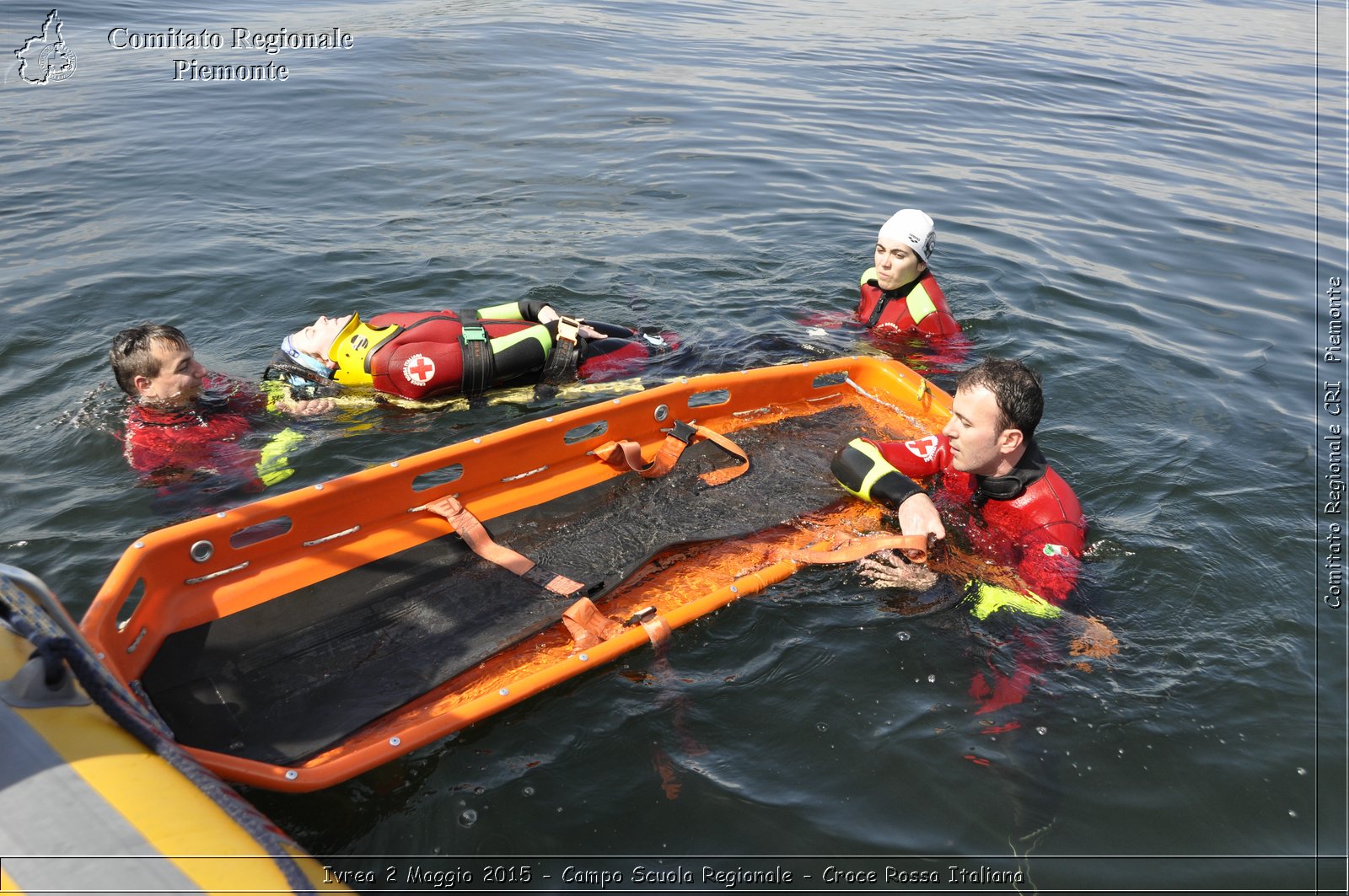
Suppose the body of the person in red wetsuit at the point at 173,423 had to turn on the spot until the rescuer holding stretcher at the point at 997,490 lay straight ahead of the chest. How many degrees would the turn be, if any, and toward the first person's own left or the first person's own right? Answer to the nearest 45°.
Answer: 0° — they already face them

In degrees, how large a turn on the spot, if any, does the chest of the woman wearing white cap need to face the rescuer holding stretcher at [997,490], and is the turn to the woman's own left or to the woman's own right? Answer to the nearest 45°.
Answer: approximately 45° to the woman's own left

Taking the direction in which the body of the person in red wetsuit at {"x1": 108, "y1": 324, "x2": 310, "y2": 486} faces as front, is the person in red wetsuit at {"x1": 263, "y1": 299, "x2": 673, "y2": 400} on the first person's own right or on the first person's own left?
on the first person's own left

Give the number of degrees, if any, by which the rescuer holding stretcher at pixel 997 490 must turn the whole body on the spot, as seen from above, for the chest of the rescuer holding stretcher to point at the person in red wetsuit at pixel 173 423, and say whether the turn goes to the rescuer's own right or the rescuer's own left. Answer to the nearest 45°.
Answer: approximately 45° to the rescuer's own right

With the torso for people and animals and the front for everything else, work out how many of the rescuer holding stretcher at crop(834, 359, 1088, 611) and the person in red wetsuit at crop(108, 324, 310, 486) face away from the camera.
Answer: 0

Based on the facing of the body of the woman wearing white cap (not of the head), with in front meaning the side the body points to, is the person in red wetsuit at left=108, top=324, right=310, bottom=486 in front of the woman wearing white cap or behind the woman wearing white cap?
in front

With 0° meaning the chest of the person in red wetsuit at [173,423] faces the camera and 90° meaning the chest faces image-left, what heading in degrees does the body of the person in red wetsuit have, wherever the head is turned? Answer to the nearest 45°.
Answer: approximately 315°

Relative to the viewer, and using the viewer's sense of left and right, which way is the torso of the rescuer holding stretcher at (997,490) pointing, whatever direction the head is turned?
facing the viewer and to the left of the viewer

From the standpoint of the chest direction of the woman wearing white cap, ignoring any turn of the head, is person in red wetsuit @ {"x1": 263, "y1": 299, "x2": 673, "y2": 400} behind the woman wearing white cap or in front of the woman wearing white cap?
in front

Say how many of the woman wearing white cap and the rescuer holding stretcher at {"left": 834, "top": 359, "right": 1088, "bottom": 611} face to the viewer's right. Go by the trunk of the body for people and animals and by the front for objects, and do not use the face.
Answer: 0

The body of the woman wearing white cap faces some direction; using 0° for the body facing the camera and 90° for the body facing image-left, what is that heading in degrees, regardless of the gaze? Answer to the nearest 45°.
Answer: approximately 45°
